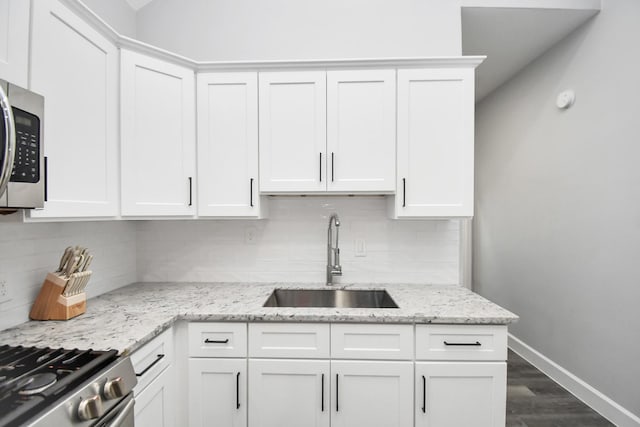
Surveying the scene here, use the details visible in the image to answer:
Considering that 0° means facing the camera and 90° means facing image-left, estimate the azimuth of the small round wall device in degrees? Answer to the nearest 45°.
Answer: approximately 45°

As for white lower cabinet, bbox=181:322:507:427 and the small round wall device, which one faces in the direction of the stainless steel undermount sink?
the small round wall device

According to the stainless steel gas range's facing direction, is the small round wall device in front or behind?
in front

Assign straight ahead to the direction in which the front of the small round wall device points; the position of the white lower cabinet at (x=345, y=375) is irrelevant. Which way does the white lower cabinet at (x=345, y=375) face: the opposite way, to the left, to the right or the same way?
to the left

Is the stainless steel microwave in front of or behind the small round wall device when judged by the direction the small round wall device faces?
in front

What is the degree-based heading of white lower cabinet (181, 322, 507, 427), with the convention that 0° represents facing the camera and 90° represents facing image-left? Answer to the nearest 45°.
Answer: approximately 0°
